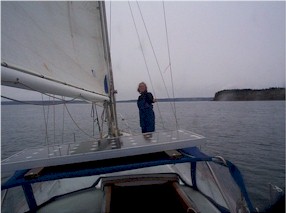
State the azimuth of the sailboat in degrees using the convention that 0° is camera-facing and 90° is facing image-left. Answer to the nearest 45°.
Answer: approximately 180°
